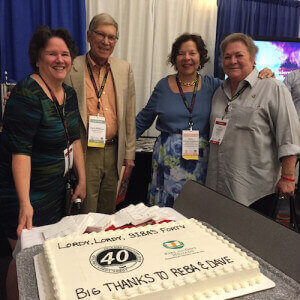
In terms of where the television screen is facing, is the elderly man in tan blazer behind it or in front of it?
in front

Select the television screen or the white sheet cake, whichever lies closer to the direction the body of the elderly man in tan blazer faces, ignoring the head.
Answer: the white sheet cake

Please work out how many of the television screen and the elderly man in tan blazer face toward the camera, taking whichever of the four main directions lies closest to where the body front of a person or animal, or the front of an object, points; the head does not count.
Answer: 2

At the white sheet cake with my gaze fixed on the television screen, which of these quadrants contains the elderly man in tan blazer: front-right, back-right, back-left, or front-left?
front-left

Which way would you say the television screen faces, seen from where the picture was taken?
facing the viewer

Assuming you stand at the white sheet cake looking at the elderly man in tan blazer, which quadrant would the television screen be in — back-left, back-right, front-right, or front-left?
front-right

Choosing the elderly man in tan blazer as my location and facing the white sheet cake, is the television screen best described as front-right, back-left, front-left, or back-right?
back-left

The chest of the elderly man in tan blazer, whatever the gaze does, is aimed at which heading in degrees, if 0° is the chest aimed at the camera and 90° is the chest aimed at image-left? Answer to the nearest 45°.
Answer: approximately 0°

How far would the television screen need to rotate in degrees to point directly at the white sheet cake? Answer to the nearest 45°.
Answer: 0° — it already faces it

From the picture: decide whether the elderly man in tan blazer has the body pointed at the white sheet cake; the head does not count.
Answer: yes
